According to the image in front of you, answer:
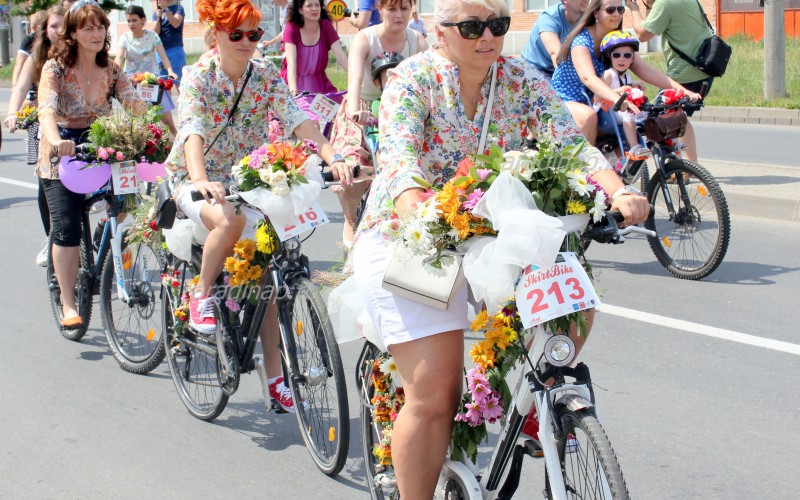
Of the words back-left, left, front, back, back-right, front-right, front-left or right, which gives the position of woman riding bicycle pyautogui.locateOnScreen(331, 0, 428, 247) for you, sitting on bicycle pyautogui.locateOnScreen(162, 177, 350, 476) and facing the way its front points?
back-left

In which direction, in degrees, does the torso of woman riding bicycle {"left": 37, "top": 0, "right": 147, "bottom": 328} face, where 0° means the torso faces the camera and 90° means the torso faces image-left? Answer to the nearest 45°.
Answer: approximately 315°

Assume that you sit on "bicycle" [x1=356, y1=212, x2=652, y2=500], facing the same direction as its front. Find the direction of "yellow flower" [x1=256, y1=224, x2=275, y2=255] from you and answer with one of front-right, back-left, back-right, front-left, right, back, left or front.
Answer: back

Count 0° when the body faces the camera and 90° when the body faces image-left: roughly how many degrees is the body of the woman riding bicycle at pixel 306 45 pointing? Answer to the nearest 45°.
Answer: approximately 315°

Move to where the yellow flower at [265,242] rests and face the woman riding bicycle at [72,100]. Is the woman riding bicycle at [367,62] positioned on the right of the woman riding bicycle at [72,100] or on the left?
right

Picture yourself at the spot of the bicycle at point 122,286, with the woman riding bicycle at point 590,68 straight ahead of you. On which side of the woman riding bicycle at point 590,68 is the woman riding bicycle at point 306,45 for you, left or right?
left

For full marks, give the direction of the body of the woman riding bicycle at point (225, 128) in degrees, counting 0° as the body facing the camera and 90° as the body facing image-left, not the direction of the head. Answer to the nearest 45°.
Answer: approximately 315°

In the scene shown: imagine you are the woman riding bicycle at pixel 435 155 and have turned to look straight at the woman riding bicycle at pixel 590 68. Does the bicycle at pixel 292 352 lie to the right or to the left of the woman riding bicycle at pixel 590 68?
left

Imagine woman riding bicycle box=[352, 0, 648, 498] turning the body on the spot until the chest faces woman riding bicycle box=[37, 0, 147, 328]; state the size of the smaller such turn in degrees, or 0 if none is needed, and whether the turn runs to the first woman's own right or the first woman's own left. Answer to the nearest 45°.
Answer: approximately 180°
